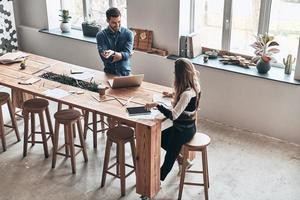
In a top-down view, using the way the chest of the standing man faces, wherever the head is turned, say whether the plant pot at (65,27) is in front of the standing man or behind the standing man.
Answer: behind

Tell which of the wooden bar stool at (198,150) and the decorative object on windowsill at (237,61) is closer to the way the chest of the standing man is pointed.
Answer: the wooden bar stool

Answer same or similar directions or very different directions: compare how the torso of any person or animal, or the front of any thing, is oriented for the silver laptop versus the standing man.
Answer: very different directions

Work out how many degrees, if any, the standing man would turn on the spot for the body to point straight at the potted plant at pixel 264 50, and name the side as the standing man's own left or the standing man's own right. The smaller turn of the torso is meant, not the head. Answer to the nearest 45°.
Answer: approximately 90° to the standing man's own left

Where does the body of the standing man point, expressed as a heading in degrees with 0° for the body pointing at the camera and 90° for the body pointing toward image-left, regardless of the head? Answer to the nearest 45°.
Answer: approximately 0°

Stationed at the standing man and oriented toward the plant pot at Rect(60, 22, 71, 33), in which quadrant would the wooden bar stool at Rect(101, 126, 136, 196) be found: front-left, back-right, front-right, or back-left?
back-left

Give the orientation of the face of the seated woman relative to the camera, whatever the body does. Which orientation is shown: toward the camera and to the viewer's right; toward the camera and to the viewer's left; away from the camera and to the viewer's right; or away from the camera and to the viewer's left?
away from the camera and to the viewer's left

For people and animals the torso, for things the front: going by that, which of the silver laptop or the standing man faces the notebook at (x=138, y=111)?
the standing man
